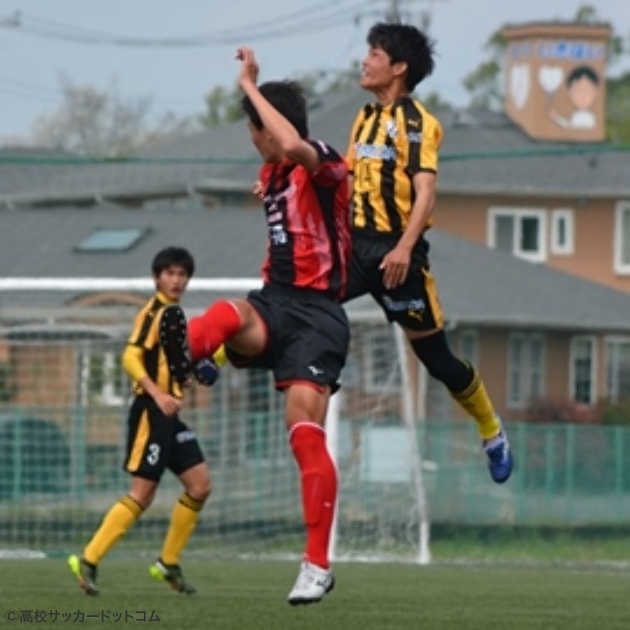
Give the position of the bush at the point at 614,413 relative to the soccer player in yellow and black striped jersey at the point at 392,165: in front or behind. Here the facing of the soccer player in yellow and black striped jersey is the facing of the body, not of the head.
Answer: behind

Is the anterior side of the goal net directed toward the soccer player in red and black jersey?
yes

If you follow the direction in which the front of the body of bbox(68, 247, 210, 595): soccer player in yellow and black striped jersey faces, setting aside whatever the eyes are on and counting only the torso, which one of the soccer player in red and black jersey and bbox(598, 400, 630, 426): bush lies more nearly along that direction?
the soccer player in red and black jersey

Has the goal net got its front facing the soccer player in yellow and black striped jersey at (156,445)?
yes

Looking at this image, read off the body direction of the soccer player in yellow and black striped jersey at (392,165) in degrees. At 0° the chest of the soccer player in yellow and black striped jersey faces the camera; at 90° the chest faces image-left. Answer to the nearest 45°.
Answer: approximately 45°

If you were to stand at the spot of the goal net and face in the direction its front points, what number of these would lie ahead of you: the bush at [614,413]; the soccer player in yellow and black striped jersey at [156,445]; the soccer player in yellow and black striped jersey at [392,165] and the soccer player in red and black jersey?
3

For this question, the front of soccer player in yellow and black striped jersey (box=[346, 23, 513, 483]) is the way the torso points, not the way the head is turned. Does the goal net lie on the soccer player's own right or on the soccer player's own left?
on the soccer player's own right

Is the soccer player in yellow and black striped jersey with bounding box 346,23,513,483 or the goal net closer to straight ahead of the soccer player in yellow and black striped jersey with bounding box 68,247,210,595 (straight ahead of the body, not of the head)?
the soccer player in yellow and black striped jersey
